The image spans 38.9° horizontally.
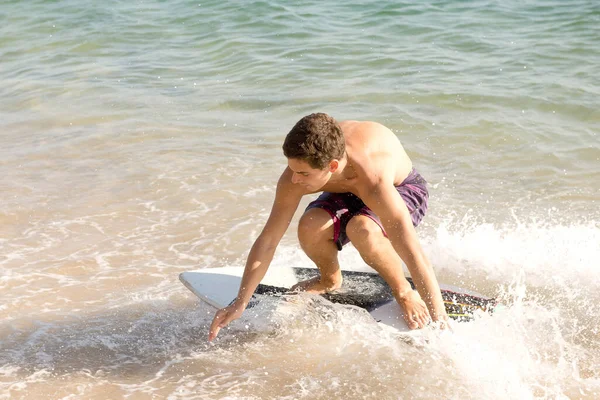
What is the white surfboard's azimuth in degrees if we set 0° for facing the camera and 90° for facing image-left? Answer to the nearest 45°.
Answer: approximately 90°

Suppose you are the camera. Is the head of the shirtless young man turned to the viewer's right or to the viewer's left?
to the viewer's left

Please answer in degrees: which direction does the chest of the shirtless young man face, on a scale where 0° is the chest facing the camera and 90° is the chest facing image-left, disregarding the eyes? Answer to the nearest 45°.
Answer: approximately 45°
